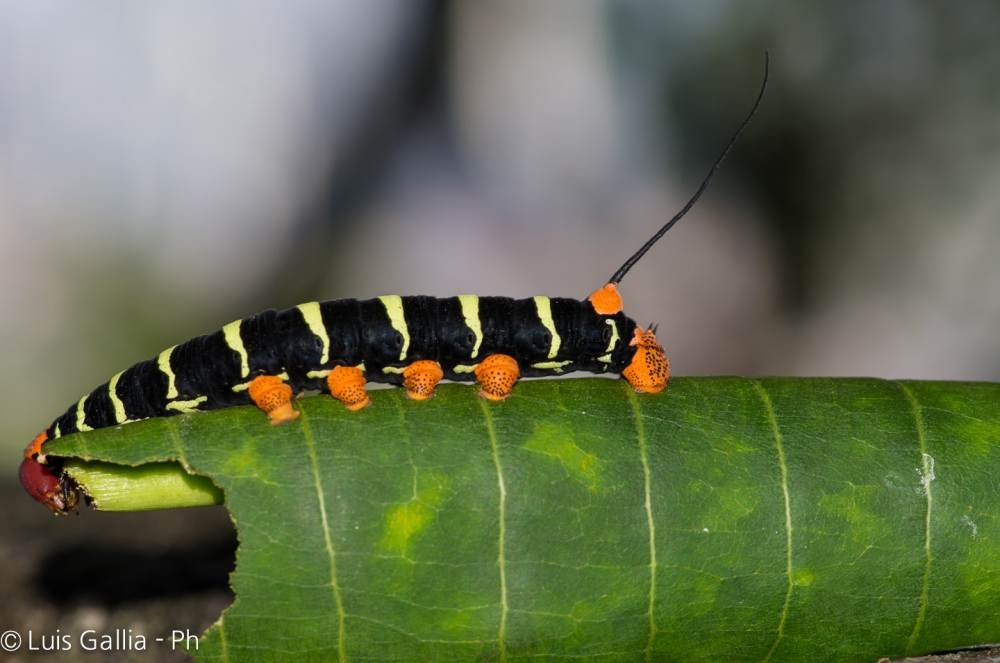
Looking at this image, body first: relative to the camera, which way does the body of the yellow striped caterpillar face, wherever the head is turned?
to the viewer's left
